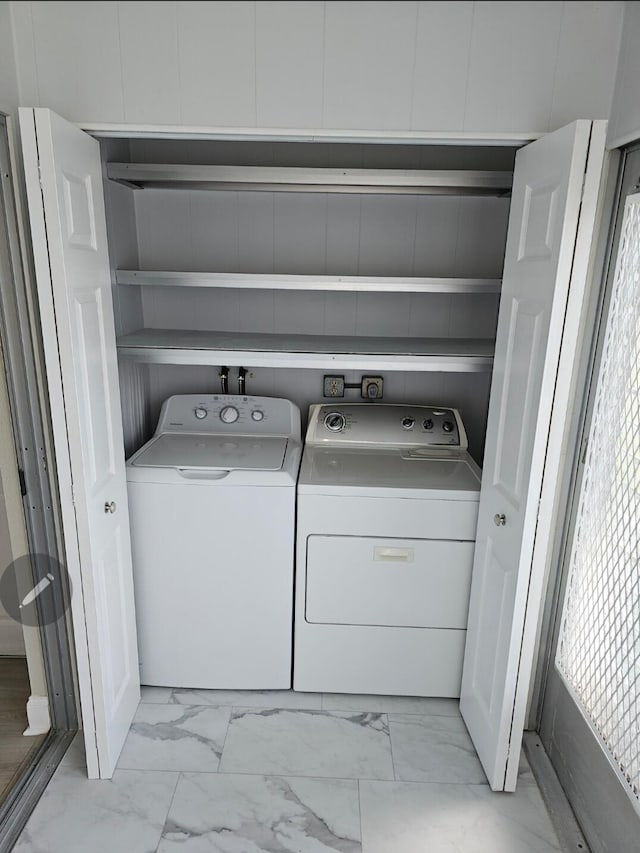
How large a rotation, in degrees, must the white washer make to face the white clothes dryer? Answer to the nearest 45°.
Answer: approximately 90° to its left

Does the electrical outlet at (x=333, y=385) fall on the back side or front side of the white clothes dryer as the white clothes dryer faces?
on the back side

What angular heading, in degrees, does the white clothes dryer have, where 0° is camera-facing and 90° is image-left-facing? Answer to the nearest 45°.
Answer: approximately 0°

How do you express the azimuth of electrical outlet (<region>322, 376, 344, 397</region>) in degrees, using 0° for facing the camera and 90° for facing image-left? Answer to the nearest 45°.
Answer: approximately 0°

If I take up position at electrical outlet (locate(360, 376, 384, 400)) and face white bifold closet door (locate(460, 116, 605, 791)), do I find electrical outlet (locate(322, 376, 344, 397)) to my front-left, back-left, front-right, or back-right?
back-right
